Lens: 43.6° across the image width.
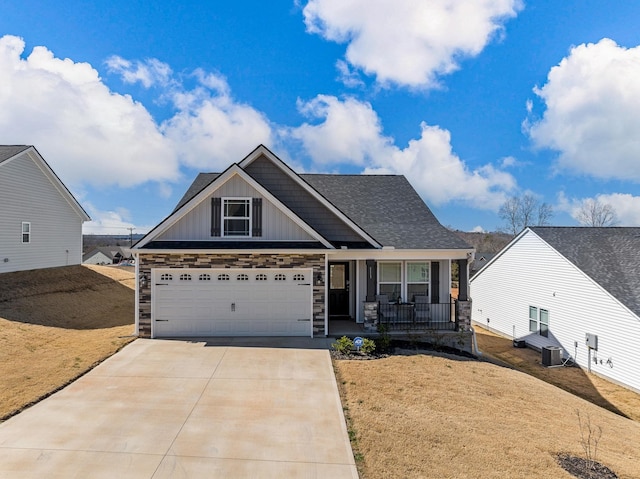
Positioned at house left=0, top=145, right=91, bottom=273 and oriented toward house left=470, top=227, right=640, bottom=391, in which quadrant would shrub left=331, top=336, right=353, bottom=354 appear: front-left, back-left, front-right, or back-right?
front-right

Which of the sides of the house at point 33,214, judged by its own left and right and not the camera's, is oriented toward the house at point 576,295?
left

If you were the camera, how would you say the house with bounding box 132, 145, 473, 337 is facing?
facing the viewer

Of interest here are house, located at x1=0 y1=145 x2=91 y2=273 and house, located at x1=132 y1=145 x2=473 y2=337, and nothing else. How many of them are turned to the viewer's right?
0

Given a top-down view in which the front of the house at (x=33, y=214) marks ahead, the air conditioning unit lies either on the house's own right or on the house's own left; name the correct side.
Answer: on the house's own left

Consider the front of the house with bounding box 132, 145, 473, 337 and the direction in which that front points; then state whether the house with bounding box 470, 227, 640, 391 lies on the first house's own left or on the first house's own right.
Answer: on the first house's own left

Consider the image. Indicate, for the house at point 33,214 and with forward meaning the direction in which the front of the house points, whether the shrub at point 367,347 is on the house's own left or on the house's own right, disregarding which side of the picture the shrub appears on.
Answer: on the house's own left

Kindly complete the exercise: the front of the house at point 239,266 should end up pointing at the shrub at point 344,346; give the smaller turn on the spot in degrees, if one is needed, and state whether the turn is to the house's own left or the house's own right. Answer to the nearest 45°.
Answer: approximately 45° to the house's own left

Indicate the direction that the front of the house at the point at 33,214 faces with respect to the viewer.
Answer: facing the viewer and to the left of the viewer
